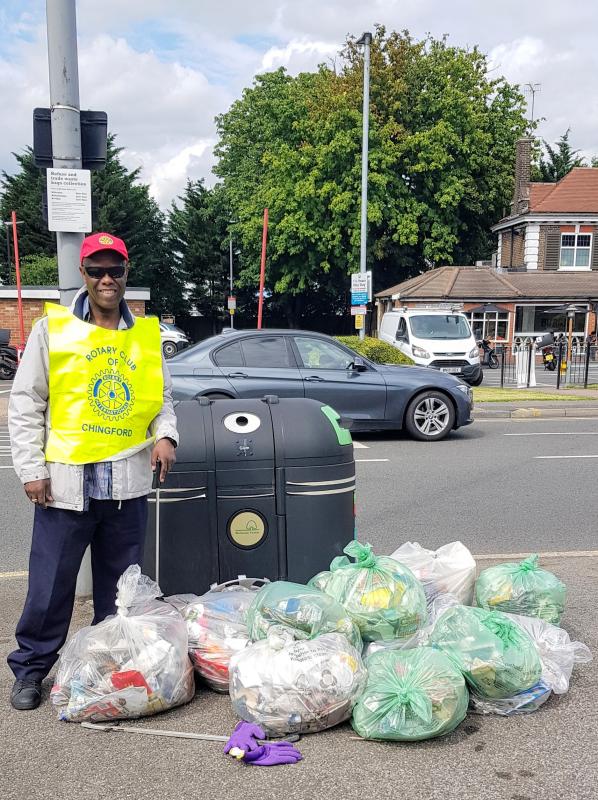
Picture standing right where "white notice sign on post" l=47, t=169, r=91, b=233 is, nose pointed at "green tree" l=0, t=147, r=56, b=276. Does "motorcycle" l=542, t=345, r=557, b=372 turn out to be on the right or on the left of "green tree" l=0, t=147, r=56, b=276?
right

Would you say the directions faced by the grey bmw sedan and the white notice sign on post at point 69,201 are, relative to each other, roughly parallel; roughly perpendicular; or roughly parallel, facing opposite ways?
roughly perpendicular

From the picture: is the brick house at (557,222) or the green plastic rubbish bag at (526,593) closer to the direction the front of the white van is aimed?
the green plastic rubbish bag

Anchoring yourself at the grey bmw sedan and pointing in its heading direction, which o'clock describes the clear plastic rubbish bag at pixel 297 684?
The clear plastic rubbish bag is roughly at 3 o'clock from the grey bmw sedan.

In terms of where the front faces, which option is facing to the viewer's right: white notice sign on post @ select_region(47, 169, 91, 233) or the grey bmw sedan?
the grey bmw sedan

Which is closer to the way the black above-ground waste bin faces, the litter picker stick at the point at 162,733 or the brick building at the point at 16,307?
the litter picker stick

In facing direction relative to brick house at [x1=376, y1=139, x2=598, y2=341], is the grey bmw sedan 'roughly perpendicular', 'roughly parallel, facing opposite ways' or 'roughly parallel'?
roughly perpendicular
